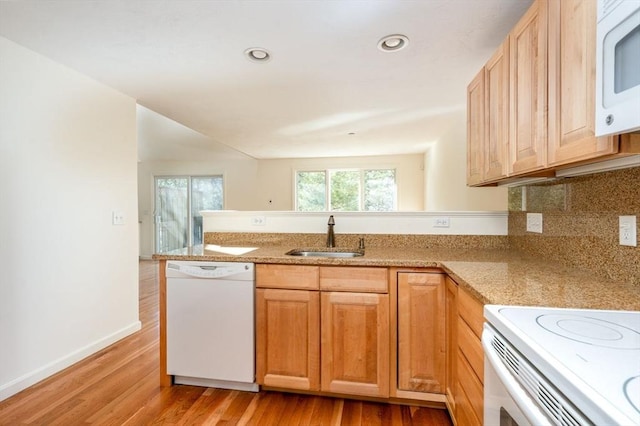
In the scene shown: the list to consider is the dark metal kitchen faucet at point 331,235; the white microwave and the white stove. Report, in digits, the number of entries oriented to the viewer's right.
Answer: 0

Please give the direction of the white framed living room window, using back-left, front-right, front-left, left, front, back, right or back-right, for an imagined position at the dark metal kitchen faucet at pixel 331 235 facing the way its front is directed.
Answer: back

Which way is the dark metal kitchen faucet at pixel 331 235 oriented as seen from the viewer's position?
toward the camera

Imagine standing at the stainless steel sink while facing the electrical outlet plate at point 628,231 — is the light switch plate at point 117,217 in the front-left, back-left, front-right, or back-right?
back-right

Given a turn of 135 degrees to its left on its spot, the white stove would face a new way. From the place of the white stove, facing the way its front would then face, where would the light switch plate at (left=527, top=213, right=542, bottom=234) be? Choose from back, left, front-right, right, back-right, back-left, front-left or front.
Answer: left

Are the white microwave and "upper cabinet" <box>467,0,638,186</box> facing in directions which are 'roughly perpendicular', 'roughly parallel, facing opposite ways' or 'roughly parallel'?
roughly parallel

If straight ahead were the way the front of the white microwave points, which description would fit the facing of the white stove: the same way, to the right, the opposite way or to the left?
the same way

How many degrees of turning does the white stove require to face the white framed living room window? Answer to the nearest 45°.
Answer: approximately 90° to its right

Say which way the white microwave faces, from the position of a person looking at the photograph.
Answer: facing the viewer and to the left of the viewer

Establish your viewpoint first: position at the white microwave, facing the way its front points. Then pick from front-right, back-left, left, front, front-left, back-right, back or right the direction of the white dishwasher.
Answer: front-right

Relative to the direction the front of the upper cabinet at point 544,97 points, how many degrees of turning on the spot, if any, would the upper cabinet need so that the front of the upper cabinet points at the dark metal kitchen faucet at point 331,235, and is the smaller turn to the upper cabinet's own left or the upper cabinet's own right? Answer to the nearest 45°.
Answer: approximately 45° to the upper cabinet's own right

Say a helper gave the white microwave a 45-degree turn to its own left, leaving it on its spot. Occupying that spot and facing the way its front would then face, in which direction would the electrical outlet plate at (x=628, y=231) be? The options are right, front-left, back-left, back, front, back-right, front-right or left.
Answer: back

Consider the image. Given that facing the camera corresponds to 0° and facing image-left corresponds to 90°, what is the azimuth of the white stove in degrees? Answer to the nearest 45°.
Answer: approximately 45°

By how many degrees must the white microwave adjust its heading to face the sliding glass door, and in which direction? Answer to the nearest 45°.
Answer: approximately 45° to its right

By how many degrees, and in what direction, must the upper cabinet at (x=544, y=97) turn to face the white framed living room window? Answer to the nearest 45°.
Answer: approximately 90° to its right

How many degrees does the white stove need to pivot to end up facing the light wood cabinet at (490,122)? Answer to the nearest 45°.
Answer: approximately 135° to its right

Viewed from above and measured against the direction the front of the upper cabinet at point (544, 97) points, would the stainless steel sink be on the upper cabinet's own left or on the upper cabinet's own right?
on the upper cabinet's own right

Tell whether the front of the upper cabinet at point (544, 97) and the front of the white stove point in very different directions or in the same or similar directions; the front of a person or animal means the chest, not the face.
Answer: same or similar directions

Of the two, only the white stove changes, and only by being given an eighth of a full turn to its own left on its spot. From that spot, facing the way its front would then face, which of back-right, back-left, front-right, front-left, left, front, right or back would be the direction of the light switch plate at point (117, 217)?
right
